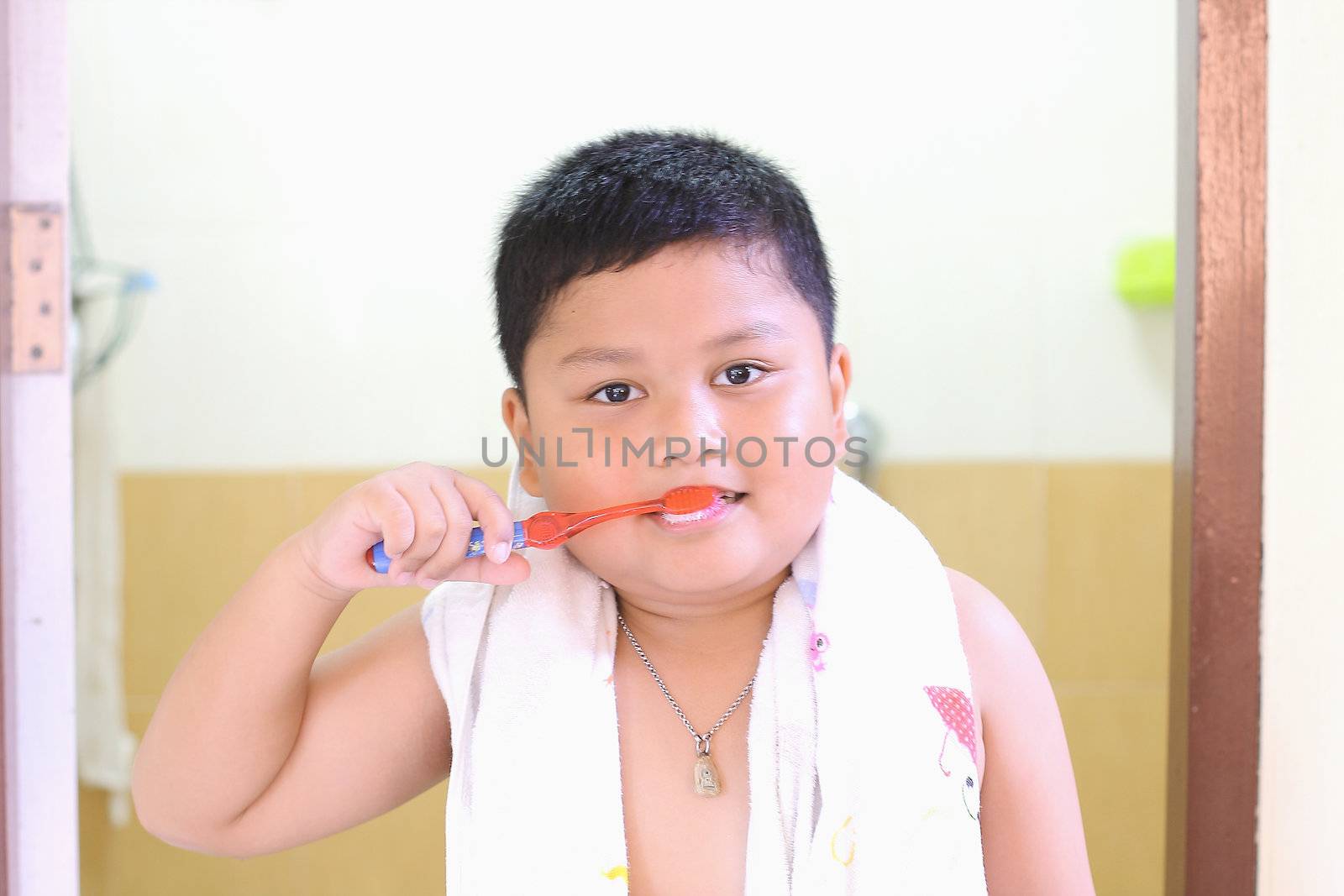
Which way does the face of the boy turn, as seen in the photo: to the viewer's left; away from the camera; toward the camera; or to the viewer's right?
toward the camera

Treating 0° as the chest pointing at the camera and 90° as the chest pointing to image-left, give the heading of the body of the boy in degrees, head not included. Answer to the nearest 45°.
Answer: approximately 0°
